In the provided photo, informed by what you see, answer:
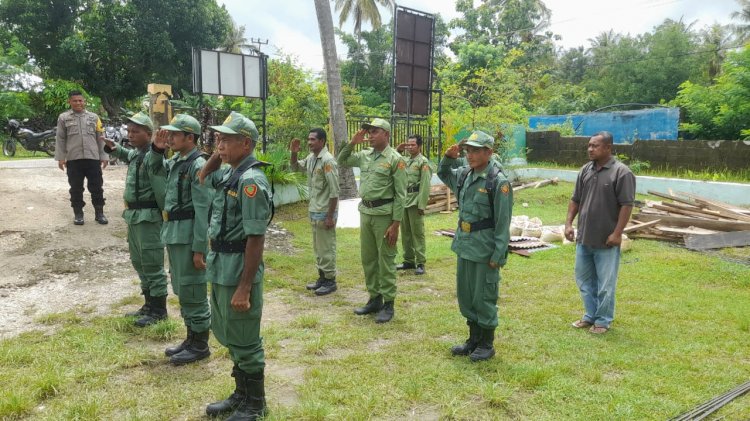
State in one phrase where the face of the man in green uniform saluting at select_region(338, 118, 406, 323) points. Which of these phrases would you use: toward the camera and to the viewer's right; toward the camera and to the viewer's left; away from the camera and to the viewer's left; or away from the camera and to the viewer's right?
toward the camera and to the viewer's left

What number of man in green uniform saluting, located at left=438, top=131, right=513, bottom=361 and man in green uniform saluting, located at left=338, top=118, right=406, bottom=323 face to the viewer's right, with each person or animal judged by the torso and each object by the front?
0

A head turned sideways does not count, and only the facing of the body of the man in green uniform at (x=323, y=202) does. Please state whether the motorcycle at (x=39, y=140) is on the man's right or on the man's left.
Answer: on the man's right

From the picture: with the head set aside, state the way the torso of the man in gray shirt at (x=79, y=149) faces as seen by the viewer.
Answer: toward the camera

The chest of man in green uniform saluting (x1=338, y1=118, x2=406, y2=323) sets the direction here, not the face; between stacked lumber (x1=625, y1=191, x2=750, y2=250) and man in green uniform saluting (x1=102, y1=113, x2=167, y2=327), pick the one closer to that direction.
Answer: the man in green uniform saluting

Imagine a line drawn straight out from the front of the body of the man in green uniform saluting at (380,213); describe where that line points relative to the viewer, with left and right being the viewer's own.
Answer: facing the viewer and to the left of the viewer

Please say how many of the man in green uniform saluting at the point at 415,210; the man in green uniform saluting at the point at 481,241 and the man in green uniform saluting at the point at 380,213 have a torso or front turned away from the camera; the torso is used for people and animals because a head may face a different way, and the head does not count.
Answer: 0

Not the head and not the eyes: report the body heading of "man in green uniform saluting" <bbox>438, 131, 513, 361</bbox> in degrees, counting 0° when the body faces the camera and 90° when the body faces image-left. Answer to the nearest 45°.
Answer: approximately 45°

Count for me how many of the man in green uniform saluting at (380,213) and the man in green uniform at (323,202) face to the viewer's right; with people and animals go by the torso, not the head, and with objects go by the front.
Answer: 0

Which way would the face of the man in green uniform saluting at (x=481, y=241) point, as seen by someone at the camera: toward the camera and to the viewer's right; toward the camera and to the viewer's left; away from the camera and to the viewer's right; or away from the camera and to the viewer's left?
toward the camera and to the viewer's left

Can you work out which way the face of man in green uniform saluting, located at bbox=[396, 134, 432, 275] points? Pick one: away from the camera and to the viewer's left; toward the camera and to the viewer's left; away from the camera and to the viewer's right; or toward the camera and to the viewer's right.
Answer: toward the camera and to the viewer's left

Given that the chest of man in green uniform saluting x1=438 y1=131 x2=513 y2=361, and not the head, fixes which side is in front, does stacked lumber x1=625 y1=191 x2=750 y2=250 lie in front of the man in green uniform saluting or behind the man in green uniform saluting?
behind

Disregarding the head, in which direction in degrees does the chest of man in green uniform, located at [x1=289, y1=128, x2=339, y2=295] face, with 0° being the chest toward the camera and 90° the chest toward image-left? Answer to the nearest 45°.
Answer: approximately 45°
